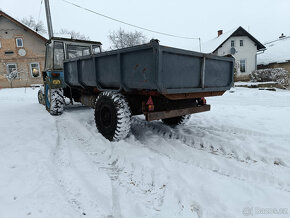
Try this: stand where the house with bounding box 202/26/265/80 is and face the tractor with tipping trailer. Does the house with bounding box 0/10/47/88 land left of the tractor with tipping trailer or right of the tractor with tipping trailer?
right

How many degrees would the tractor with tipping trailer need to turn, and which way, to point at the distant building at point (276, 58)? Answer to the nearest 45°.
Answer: approximately 90° to its right

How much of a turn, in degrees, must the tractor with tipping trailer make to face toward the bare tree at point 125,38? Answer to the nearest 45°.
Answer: approximately 45° to its right

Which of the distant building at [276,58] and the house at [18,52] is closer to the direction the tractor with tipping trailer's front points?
the house

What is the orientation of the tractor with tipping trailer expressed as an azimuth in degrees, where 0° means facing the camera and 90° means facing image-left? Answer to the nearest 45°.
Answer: approximately 135°

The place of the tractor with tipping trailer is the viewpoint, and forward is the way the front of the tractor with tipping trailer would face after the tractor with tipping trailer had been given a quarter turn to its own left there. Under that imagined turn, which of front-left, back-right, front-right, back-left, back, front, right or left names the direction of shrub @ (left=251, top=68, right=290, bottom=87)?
back

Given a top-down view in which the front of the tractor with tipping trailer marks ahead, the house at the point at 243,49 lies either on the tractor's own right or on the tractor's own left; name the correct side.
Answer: on the tractor's own right

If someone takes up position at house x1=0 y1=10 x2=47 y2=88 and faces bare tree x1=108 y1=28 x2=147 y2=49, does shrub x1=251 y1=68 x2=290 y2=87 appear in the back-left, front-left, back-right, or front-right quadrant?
front-right

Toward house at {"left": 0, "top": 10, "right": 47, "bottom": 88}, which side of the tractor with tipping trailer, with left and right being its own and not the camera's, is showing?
front

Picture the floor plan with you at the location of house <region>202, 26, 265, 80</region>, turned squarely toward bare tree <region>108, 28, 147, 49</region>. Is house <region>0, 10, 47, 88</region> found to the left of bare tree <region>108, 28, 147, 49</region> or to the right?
left

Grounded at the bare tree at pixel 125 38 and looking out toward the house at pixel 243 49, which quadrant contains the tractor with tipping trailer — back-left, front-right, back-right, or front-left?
front-right
